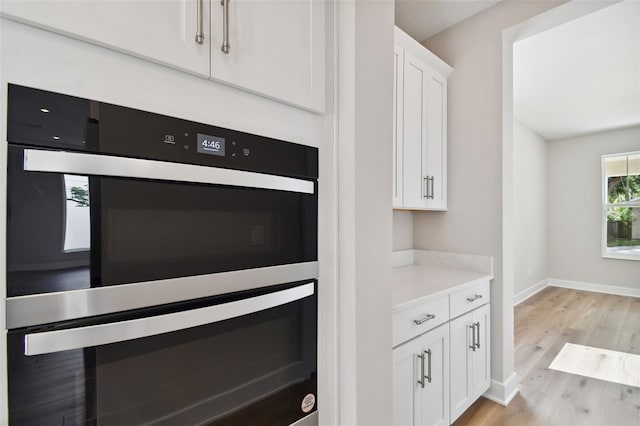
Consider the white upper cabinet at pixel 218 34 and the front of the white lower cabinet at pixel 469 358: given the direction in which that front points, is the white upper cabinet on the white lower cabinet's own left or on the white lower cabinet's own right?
on the white lower cabinet's own right

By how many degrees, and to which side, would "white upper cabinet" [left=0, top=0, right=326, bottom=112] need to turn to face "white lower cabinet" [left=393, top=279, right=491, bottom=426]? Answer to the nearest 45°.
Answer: approximately 45° to its left

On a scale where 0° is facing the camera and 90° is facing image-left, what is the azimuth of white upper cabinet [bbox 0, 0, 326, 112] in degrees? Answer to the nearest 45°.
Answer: approximately 315°

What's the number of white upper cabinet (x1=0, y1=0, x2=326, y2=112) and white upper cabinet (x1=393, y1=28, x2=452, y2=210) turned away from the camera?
0

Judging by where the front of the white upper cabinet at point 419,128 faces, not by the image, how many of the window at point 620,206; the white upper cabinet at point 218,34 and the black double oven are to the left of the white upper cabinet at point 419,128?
1

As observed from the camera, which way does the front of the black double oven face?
facing the viewer and to the right of the viewer

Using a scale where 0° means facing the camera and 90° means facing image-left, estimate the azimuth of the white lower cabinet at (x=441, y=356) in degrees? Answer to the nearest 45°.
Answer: approximately 315°

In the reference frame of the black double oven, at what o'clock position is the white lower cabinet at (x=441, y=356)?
The white lower cabinet is roughly at 10 o'clock from the black double oven.

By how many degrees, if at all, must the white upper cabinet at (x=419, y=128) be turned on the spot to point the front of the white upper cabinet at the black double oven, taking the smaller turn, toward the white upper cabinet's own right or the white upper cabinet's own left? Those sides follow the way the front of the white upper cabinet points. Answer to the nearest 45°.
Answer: approximately 45° to the white upper cabinet's own right

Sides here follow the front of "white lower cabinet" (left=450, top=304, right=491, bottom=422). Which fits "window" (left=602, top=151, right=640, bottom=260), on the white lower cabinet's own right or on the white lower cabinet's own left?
on the white lower cabinet's own left

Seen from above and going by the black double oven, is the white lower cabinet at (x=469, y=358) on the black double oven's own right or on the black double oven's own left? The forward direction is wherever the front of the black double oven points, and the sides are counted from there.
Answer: on the black double oven's own left
